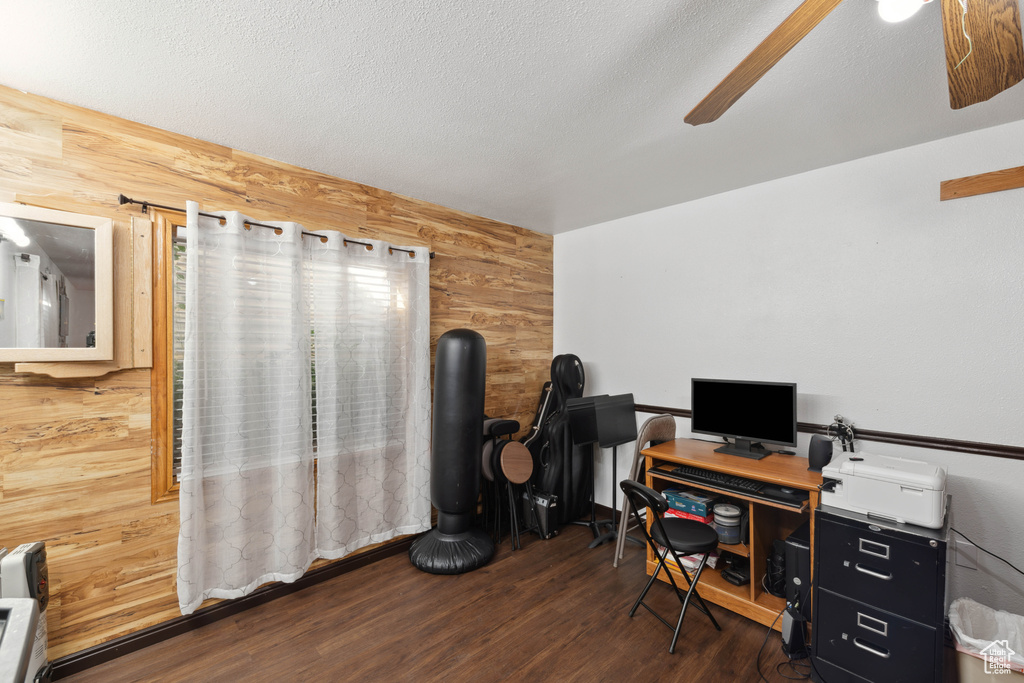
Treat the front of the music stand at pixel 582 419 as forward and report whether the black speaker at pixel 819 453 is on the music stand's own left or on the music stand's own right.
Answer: on the music stand's own left

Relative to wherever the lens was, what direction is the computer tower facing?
facing the viewer and to the left of the viewer

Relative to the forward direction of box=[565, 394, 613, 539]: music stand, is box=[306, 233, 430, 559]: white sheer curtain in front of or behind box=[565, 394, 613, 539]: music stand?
in front

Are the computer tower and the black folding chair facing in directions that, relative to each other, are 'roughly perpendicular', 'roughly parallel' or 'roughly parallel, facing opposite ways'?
roughly parallel, facing opposite ways

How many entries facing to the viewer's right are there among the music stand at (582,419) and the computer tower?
0

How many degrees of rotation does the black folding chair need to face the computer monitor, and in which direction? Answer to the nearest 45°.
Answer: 0° — it already faces it

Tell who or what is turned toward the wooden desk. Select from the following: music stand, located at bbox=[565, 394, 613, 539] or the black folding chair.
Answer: the black folding chair

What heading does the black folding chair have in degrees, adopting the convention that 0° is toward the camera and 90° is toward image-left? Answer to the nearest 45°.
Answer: approximately 225°

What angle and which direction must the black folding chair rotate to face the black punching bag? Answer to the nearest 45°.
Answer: approximately 135° to its left
